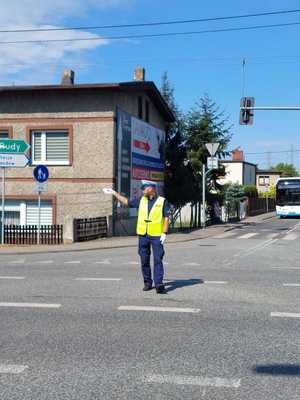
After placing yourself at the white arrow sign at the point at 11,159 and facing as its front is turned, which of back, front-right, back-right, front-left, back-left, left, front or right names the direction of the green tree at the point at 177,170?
back-left

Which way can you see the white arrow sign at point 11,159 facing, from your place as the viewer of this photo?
facing the viewer

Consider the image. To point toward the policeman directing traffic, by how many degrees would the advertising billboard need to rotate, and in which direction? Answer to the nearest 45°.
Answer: approximately 45° to its right

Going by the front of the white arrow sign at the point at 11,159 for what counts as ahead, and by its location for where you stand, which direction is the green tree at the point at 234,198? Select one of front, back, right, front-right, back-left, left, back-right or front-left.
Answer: back-left

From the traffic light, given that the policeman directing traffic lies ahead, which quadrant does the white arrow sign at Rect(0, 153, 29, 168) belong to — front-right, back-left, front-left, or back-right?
front-right

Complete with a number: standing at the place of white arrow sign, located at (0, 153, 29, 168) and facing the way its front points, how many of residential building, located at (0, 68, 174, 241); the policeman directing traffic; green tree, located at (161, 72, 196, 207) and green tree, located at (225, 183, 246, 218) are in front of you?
1

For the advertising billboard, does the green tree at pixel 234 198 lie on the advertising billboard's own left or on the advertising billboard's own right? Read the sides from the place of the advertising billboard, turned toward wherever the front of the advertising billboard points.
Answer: on the advertising billboard's own left

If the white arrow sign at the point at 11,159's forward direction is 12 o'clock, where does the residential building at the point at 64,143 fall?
The residential building is roughly at 7 o'clock from the white arrow sign.

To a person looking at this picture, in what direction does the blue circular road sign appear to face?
facing the viewer

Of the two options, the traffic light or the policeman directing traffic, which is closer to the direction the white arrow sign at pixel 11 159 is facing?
the policeman directing traffic

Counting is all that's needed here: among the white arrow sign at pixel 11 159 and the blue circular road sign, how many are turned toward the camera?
2

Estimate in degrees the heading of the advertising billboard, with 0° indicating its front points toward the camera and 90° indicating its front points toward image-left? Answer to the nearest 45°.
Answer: approximately 315°
